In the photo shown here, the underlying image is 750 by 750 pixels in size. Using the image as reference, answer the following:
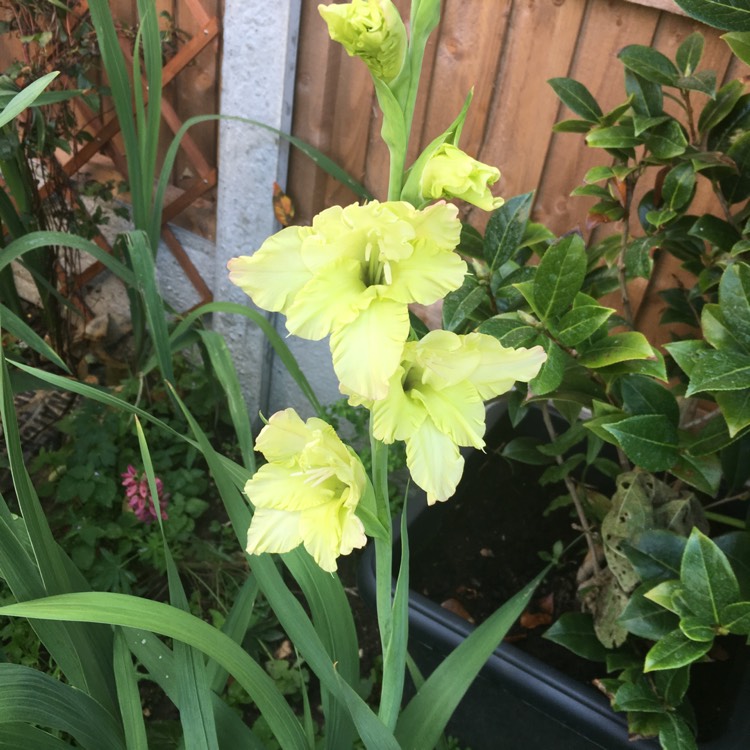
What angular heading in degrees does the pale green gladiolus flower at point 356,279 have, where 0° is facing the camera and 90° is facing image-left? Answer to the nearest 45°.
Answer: approximately 0°

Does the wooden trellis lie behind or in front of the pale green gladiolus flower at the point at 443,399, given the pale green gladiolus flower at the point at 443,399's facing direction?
behind

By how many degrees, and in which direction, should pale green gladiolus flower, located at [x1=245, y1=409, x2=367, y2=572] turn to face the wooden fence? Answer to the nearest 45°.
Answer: approximately 135° to its right

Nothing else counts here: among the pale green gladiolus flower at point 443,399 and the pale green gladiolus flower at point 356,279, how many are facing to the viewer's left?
0

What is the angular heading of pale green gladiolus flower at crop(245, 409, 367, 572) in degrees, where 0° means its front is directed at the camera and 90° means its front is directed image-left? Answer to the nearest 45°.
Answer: approximately 45°

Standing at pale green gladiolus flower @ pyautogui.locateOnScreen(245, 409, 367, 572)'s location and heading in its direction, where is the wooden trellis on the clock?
The wooden trellis is roughly at 4 o'clock from the pale green gladiolus flower.

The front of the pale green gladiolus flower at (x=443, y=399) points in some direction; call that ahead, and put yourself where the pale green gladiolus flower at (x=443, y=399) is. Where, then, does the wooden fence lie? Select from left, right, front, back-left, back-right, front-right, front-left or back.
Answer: back-left

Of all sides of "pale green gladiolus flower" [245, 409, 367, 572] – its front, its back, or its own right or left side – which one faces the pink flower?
right

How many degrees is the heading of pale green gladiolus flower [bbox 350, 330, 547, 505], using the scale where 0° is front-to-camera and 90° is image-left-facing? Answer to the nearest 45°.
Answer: approximately 315°
